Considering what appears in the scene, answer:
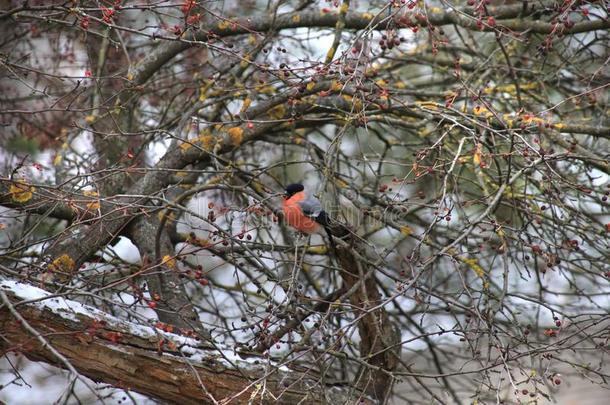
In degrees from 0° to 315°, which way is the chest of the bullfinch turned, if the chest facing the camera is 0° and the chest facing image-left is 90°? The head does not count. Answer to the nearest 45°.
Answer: approximately 90°

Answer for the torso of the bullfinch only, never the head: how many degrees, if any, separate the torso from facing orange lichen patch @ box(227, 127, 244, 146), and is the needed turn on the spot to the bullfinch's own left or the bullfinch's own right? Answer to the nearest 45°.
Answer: approximately 45° to the bullfinch's own right

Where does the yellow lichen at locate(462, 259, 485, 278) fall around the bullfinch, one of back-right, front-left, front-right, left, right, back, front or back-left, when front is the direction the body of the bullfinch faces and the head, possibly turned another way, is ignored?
back
